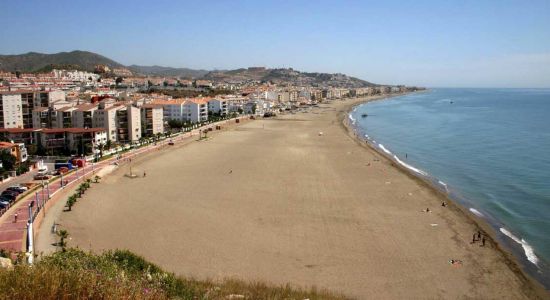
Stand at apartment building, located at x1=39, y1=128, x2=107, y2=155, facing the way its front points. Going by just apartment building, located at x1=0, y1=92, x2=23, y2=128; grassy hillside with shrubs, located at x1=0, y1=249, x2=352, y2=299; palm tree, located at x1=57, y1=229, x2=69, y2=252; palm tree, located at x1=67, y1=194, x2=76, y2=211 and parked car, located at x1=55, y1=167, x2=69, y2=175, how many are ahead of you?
4

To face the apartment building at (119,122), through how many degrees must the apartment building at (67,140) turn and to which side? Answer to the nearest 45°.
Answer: approximately 135° to its left

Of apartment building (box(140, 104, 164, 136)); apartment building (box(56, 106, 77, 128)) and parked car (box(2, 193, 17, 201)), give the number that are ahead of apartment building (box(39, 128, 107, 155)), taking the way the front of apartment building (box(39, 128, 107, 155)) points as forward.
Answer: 1

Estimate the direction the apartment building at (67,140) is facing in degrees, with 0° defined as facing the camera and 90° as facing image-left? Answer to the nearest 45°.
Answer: approximately 0°

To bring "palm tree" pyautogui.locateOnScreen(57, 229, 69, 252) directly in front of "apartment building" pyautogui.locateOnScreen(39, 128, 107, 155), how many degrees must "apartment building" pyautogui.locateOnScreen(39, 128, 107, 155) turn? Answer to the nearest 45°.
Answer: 0° — it already faces it

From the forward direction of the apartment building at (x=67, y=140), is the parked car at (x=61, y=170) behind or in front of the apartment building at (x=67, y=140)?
in front

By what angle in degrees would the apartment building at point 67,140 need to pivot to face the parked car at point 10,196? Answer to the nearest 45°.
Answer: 0° — it already faces it

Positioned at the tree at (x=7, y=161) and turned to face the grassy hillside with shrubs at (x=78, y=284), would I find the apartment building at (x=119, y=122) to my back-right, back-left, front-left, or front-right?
back-left

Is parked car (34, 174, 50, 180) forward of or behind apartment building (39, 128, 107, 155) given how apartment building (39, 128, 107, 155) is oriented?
forward

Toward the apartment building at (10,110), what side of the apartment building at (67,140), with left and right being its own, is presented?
back

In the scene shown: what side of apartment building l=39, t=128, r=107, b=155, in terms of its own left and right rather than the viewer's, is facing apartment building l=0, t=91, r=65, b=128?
back

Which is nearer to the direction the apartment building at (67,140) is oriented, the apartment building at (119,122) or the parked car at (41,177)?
the parked car

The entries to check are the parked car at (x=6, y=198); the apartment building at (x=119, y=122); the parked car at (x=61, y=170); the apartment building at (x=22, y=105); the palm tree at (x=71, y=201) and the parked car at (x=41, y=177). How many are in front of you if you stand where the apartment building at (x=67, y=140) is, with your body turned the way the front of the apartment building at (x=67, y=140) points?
4

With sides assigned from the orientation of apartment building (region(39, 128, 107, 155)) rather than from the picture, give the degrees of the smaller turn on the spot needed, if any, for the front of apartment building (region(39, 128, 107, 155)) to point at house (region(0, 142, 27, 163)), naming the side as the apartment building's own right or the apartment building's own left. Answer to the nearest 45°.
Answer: approximately 45° to the apartment building's own right
